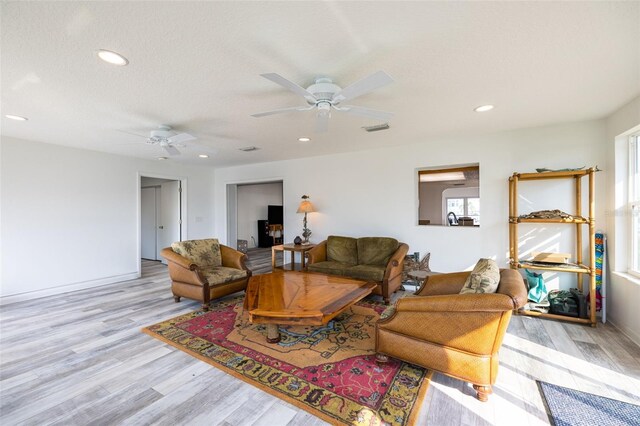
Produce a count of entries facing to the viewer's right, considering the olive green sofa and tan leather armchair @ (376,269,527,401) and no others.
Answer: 0

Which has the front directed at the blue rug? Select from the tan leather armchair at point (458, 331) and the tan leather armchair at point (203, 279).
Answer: the tan leather armchair at point (203, 279)

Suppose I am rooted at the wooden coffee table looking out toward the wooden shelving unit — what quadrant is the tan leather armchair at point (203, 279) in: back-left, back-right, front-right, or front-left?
back-left

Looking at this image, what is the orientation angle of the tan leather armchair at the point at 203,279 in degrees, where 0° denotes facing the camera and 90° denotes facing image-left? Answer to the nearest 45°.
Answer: approximately 315°

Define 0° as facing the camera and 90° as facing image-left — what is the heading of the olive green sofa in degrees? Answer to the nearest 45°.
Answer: approximately 45°

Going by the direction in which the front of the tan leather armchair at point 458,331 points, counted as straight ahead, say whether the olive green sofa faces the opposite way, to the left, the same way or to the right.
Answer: to the left

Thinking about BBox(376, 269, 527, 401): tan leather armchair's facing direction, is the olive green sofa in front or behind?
in front

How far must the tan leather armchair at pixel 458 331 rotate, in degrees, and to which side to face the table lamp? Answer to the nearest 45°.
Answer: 0° — it already faces it

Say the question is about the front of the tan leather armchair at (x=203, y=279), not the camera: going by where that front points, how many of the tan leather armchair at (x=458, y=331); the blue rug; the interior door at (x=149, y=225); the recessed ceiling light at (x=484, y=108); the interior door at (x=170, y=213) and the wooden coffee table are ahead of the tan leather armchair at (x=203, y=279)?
4

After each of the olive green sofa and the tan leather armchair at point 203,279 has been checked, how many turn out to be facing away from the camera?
0

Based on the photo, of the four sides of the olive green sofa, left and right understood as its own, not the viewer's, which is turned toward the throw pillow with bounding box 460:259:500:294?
left

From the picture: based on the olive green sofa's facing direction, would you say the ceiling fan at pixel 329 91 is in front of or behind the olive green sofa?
in front

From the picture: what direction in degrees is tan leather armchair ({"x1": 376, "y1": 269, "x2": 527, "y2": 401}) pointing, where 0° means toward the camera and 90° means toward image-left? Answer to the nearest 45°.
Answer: approximately 135°

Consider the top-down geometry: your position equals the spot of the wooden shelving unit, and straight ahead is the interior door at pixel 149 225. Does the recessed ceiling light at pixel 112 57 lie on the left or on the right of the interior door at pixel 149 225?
left
